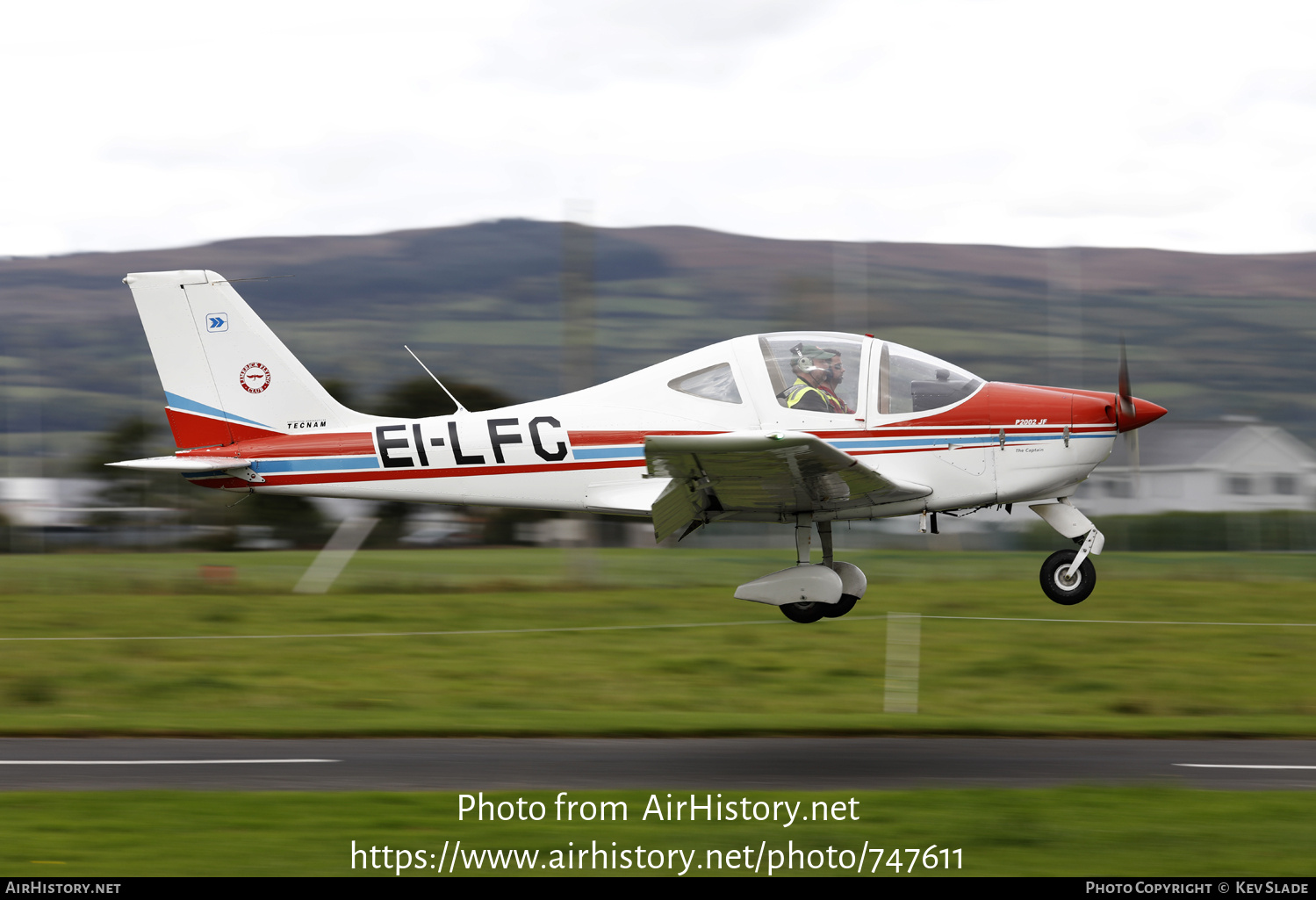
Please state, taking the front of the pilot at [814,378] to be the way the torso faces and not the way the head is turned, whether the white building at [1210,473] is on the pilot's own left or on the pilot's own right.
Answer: on the pilot's own left

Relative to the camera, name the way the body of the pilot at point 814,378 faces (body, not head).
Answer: to the viewer's right

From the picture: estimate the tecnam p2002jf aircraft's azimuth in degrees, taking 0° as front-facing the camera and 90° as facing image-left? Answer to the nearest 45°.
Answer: approximately 270°

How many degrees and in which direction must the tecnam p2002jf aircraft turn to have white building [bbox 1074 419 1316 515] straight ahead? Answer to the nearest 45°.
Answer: approximately 45° to its left

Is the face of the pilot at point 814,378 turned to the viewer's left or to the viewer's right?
to the viewer's right
